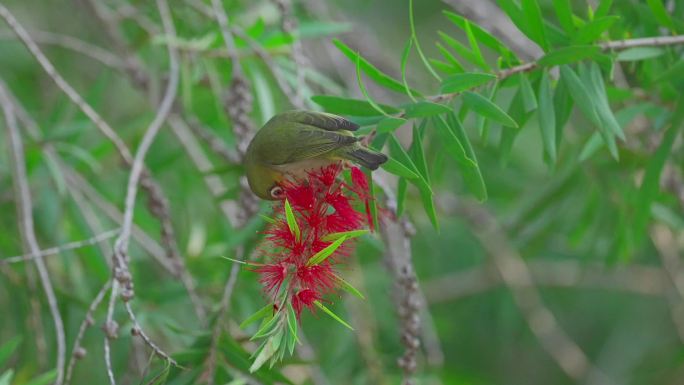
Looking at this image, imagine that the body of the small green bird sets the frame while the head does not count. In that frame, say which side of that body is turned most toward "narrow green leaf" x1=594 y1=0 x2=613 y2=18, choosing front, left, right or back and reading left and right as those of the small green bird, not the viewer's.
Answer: back

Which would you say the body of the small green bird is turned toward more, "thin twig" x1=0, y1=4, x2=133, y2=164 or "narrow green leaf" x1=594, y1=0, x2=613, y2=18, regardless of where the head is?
the thin twig

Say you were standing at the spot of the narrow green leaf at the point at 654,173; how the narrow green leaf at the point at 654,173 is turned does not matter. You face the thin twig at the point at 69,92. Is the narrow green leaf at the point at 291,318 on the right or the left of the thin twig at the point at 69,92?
left

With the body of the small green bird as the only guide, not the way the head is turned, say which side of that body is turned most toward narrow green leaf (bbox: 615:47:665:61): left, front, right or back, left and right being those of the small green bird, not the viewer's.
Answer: back

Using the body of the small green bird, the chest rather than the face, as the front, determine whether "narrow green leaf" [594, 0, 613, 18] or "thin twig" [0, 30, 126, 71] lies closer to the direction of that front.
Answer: the thin twig

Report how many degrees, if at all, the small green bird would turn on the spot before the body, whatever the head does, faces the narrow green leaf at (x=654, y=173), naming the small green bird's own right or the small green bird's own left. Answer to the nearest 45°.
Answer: approximately 135° to the small green bird's own right

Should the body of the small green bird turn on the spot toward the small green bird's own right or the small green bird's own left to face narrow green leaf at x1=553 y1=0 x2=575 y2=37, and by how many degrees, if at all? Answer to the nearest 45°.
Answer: approximately 180°

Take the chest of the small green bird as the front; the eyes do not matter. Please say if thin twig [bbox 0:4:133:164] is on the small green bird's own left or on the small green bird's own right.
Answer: on the small green bird's own right

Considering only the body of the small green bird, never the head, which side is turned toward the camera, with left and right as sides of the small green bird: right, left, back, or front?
left
